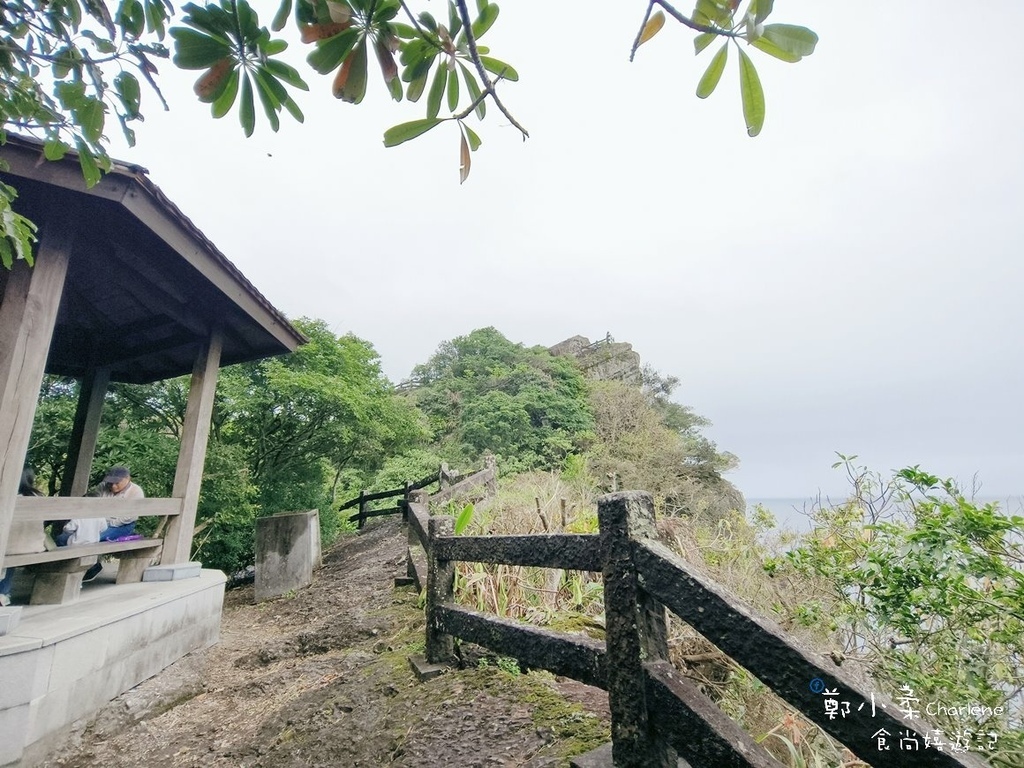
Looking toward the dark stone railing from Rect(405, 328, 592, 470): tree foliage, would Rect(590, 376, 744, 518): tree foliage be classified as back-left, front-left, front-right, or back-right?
front-left
